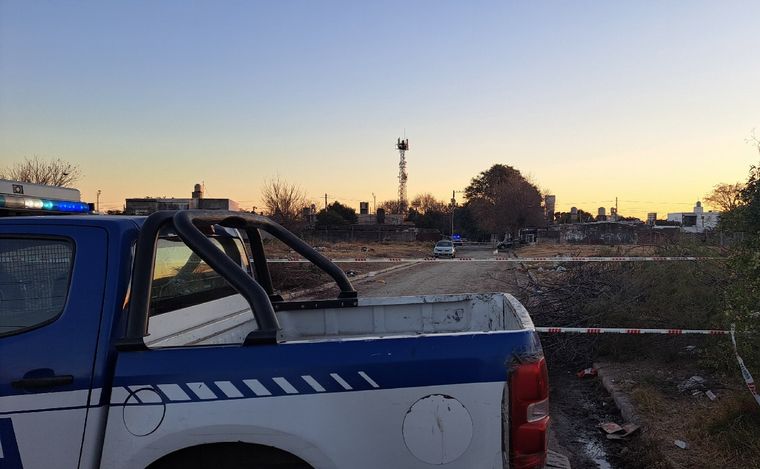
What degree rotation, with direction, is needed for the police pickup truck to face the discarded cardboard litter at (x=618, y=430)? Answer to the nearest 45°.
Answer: approximately 135° to its right

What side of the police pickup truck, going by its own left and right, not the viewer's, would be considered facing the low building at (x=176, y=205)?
right

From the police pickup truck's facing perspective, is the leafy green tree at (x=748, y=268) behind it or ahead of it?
behind

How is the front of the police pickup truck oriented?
to the viewer's left

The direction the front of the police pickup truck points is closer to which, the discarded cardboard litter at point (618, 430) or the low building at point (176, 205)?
the low building
